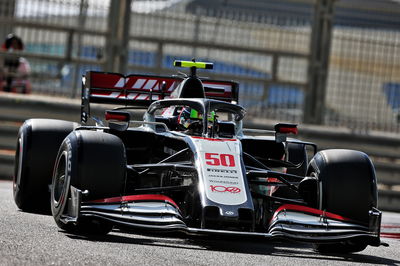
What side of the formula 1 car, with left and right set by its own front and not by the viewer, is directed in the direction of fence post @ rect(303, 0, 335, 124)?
back

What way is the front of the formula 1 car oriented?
toward the camera

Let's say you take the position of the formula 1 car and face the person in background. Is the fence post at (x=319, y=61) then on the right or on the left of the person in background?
right

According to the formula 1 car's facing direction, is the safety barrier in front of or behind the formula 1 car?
behind

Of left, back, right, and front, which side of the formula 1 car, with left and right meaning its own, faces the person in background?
back
